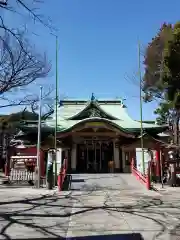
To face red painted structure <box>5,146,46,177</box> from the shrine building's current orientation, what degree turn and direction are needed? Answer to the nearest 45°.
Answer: approximately 45° to its right

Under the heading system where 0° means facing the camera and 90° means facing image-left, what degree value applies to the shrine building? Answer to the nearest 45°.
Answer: approximately 0°

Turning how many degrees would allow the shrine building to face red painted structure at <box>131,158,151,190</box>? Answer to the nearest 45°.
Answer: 0° — it already faces it
